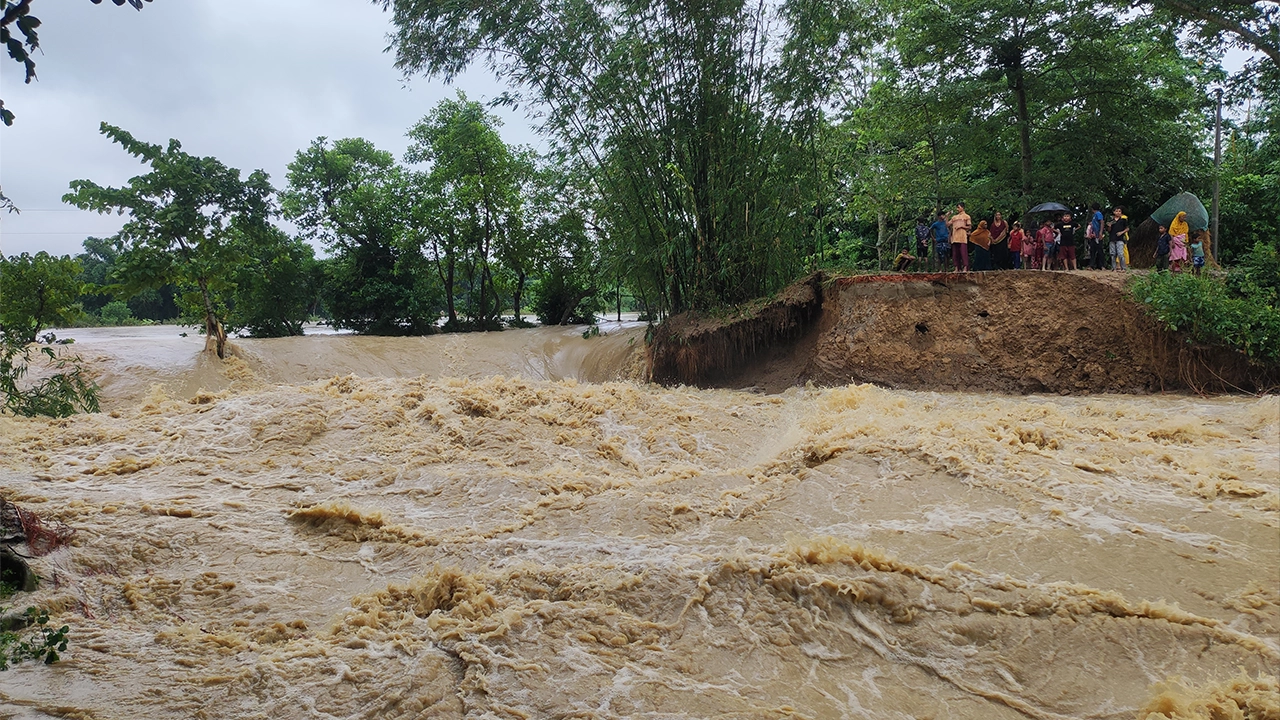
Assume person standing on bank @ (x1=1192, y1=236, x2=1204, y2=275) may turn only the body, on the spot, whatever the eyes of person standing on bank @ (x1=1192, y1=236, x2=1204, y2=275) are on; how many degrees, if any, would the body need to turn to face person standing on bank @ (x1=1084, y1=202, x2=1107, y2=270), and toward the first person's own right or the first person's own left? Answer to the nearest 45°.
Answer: approximately 45° to the first person's own right

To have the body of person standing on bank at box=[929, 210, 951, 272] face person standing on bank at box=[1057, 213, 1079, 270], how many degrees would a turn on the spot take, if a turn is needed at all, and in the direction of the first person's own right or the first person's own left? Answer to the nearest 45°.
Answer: approximately 90° to the first person's own left

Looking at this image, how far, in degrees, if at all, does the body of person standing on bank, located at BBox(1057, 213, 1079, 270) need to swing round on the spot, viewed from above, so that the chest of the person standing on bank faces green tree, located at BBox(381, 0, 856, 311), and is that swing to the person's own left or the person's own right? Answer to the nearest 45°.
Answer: approximately 45° to the person's own right

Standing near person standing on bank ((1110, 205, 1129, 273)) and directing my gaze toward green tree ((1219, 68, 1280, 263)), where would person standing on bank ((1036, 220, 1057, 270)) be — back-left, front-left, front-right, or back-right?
back-left

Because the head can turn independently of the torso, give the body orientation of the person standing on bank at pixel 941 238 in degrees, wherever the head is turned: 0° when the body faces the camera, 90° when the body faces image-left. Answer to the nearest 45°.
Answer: approximately 0°

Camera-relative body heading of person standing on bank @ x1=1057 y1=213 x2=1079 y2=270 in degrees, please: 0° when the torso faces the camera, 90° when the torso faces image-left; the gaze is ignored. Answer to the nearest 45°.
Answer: approximately 0°

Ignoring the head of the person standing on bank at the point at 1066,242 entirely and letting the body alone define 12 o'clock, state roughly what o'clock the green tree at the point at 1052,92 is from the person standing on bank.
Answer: The green tree is roughly at 6 o'clock from the person standing on bank.

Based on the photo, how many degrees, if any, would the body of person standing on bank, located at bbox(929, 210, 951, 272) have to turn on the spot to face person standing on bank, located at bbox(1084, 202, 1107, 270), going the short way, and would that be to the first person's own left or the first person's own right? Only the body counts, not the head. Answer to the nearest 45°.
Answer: approximately 135° to the first person's own left

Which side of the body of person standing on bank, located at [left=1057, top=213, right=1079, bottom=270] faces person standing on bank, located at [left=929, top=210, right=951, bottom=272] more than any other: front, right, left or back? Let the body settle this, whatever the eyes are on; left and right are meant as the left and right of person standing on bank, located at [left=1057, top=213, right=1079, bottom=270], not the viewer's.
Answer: right

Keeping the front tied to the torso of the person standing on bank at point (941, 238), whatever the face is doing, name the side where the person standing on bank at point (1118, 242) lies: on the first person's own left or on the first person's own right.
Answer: on the first person's own left
